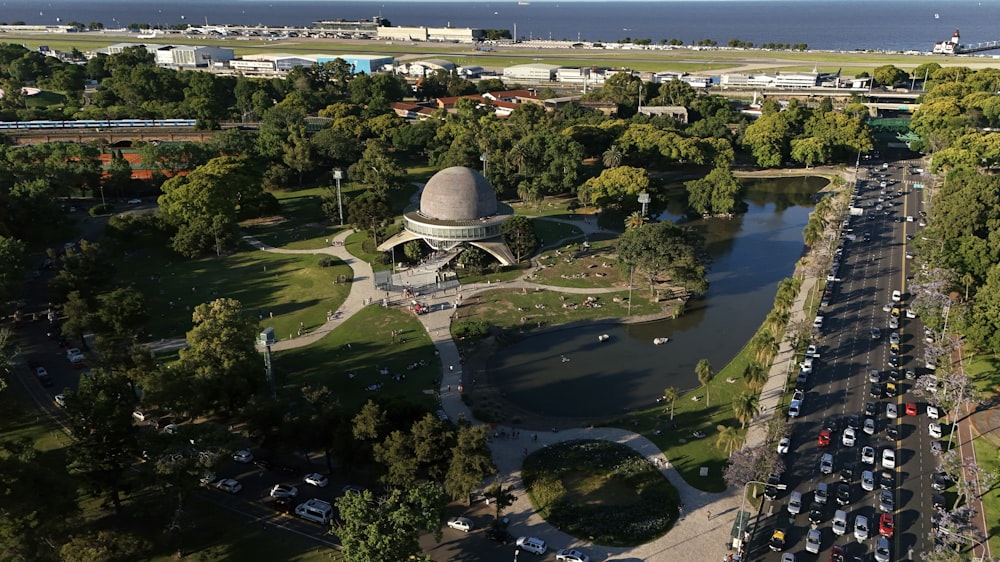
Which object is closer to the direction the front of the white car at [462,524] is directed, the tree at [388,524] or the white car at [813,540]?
the tree

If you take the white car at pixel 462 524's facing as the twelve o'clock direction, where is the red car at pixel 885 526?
The red car is roughly at 6 o'clock from the white car.

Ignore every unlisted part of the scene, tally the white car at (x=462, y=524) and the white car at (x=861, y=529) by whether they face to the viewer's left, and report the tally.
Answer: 1

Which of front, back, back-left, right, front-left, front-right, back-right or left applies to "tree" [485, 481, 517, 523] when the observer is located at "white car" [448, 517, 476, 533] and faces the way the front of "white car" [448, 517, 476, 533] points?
back

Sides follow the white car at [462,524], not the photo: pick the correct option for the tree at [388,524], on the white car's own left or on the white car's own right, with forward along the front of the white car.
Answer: on the white car's own left

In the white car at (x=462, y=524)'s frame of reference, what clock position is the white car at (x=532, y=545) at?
the white car at (x=532, y=545) is roughly at 7 o'clock from the white car at (x=462, y=524).

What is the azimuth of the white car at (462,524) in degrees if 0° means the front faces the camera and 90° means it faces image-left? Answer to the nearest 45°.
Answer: approximately 90°
